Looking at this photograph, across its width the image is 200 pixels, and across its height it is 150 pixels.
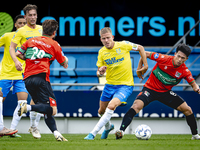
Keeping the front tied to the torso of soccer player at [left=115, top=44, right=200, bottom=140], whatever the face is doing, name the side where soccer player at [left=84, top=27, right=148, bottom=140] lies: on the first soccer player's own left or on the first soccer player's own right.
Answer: on the first soccer player's own right

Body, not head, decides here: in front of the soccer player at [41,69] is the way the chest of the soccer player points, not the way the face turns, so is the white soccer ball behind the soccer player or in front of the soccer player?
in front

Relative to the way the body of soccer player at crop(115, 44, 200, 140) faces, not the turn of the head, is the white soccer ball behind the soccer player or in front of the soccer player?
in front

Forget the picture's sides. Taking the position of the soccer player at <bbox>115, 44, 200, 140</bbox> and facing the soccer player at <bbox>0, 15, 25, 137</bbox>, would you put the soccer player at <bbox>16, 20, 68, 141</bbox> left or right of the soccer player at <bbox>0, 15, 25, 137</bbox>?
left

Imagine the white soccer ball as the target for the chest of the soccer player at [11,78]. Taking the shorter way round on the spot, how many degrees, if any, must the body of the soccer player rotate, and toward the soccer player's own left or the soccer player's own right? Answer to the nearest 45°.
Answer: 0° — they already face it

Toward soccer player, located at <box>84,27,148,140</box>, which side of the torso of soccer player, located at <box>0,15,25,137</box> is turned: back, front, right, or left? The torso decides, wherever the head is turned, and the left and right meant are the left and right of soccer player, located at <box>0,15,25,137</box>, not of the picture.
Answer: front

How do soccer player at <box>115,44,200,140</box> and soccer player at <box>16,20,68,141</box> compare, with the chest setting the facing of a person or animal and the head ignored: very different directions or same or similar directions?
very different directions

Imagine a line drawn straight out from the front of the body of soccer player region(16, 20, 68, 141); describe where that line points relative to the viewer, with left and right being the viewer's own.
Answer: facing away from the viewer and to the right of the viewer
